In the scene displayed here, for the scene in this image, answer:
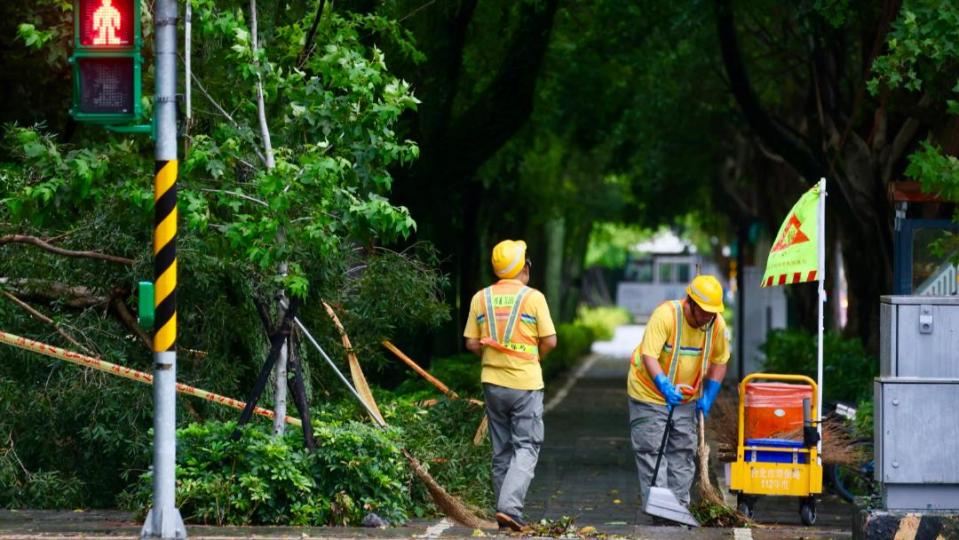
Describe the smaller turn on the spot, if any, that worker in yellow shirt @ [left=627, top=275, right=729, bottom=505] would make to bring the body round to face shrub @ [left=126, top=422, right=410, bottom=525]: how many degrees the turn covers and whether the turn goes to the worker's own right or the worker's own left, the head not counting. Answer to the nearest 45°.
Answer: approximately 90° to the worker's own right

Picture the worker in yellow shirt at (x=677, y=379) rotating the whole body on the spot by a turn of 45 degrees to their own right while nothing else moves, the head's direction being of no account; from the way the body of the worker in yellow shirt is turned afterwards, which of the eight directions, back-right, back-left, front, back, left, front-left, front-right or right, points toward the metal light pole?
front-right

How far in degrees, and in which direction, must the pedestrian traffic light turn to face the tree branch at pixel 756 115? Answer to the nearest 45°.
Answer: approximately 135° to its left

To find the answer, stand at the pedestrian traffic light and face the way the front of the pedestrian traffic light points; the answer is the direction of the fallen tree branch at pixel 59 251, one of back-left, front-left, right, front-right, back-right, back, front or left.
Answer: back

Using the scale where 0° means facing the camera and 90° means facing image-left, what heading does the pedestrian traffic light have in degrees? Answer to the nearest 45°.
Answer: approximately 0°

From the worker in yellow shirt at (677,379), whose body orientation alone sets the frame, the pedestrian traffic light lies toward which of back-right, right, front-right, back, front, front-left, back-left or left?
right

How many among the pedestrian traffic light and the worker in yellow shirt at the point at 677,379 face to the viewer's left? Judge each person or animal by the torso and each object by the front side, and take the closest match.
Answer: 0

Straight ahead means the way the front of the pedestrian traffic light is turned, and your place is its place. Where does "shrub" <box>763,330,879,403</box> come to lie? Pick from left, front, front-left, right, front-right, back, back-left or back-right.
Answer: back-left

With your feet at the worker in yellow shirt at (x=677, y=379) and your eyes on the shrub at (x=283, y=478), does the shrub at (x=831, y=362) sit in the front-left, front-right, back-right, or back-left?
back-right
